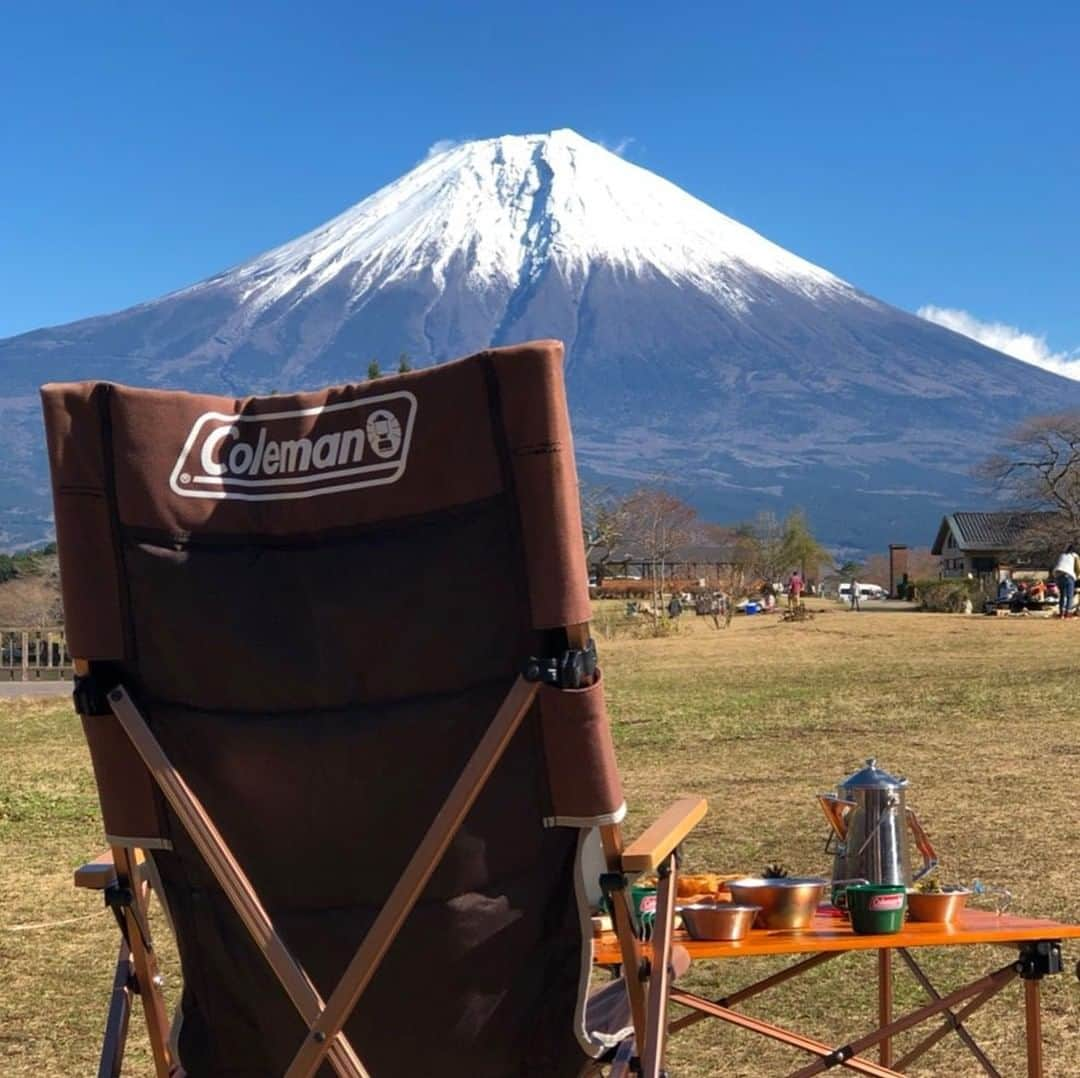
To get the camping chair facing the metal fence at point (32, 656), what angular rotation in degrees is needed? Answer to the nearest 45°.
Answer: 0° — it already faces it

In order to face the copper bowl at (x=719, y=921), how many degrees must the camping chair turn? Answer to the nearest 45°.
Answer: approximately 45° to its right

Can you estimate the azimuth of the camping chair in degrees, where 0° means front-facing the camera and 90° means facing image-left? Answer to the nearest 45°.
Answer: approximately 180°

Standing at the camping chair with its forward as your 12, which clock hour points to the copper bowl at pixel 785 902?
The copper bowl is roughly at 2 o'clock from the camping chair.

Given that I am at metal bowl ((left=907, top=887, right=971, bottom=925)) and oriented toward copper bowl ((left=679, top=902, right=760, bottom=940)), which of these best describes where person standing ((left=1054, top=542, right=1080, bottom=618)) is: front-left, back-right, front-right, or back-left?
back-right

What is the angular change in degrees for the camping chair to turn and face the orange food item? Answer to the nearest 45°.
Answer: approximately 45° to its right

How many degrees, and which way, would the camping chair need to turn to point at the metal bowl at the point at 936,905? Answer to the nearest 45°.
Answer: approximately 45° to its right

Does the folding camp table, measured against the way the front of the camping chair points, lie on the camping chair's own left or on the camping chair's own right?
on the camping chair's own right

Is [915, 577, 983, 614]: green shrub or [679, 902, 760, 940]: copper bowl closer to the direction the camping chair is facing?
the green shrub

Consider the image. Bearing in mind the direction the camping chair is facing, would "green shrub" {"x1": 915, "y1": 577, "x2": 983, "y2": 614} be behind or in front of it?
in front
